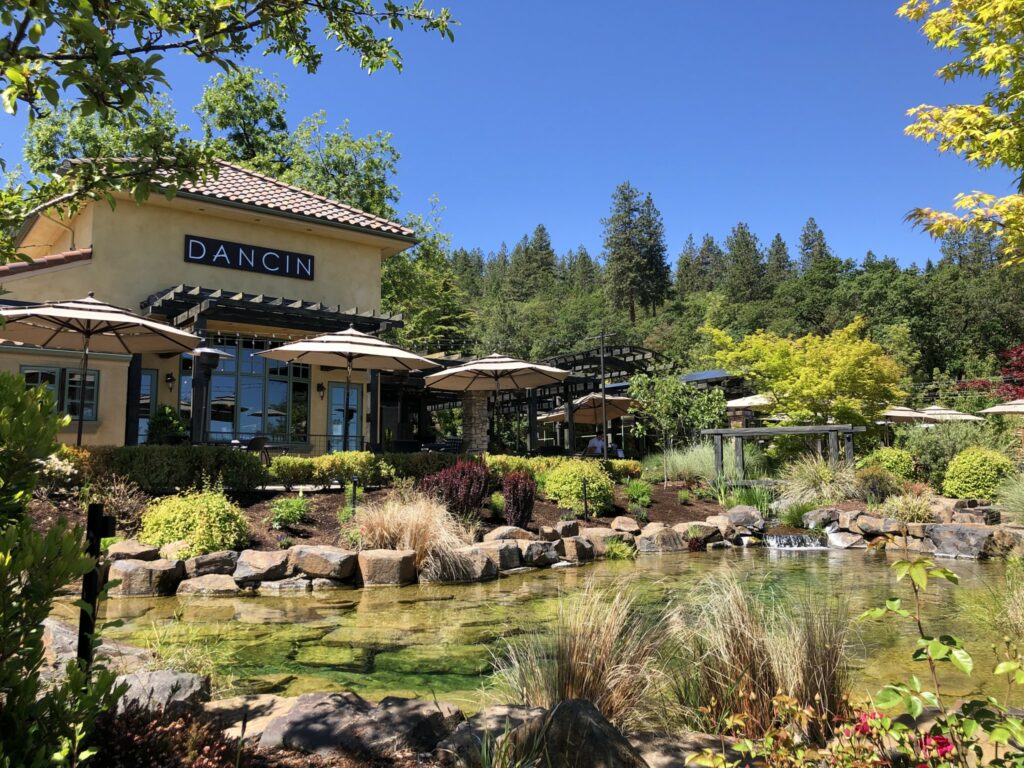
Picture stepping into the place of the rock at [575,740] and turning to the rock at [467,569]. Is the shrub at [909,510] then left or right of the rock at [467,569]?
right

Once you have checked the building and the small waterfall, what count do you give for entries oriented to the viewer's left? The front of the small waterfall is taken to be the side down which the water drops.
0

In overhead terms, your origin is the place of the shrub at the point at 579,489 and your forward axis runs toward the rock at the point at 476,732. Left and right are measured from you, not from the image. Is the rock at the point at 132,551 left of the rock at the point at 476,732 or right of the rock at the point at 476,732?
right

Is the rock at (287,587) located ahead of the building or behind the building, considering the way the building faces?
ahead

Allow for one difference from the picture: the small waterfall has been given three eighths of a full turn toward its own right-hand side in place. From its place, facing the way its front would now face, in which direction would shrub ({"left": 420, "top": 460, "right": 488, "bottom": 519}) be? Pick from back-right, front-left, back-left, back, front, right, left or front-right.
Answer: left

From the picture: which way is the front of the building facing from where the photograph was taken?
facing the viewer and to the right of the viewer

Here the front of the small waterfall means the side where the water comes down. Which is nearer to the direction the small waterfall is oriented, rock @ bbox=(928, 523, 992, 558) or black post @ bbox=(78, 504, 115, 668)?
the black post

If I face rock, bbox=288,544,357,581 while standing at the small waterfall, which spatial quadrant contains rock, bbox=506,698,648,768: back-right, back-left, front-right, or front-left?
front-left

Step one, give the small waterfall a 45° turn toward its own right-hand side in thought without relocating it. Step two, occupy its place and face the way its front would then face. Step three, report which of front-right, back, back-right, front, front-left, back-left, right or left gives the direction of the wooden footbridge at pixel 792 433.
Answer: back-right

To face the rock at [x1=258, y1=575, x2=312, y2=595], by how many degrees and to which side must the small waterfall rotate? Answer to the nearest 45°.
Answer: approximately 45° to its right

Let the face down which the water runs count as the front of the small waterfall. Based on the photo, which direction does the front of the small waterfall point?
toward the camera

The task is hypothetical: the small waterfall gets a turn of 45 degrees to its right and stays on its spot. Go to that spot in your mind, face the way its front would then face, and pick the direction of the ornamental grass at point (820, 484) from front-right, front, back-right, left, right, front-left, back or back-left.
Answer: back-right

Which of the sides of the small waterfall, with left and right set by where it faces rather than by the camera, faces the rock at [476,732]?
front

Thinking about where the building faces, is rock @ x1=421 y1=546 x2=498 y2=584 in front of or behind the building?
in front

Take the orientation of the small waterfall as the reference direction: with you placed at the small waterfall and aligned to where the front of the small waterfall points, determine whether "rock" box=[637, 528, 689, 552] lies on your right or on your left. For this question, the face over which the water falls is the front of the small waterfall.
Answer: on your right

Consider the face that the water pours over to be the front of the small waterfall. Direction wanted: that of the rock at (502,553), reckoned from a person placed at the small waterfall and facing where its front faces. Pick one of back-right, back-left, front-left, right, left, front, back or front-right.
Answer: front-right

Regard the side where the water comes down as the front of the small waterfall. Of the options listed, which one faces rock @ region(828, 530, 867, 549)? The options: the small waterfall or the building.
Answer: the building

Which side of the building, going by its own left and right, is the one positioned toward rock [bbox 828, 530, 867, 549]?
front
